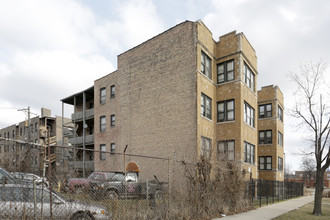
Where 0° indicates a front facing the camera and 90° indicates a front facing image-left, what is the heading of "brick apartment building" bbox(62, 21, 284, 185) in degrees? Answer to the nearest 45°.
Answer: approximately 315°
